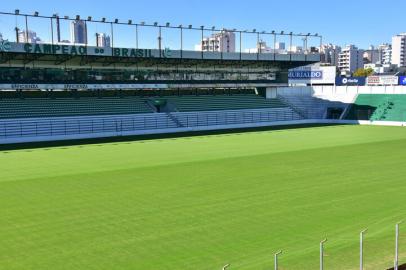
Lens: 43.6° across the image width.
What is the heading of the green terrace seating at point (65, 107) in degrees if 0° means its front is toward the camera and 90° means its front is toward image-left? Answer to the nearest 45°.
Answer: approximately 0°
